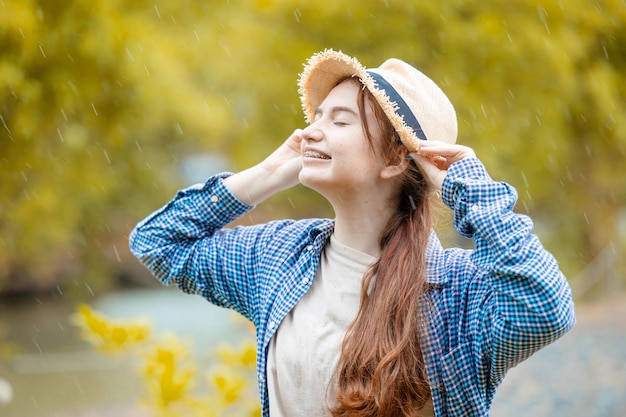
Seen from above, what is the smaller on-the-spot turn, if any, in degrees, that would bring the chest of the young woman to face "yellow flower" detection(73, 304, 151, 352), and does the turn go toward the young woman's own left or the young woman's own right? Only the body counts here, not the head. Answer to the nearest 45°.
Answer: approximately 90° to the young woman's own right

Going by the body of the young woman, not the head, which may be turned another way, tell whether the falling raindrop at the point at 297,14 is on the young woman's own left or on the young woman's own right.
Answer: on the young woman's own right

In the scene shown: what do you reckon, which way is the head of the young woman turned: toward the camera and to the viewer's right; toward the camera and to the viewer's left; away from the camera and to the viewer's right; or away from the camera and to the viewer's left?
toward the camera and to the viewer's left

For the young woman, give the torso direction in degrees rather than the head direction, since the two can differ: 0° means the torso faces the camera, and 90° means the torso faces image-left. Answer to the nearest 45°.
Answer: approximately 45°
